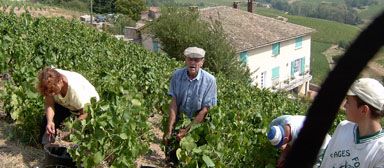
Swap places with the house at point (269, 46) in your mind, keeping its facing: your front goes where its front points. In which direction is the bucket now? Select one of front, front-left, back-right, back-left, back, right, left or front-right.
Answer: front-right

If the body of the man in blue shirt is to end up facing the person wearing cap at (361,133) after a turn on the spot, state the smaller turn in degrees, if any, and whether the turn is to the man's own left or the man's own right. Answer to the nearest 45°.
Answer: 0° — they already face them

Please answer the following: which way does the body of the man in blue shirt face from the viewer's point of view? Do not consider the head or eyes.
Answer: toward the camera

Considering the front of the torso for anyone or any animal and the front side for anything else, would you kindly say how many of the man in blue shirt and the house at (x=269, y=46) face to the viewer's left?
0

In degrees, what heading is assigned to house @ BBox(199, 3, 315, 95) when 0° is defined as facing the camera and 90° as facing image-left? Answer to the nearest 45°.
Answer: approximately 315°

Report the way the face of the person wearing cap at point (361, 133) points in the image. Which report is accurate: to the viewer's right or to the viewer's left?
to the viewer's left

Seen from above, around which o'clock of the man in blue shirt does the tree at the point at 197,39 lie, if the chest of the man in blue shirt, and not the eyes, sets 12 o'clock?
The tree is roughly at 6 o'clock from the man in blue shirt.

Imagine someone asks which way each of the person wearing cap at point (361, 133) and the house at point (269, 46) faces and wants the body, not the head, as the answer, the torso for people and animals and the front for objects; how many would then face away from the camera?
0

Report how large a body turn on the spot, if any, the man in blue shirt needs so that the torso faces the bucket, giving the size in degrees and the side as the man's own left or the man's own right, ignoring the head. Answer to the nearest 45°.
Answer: approximately 90° to the man's own right

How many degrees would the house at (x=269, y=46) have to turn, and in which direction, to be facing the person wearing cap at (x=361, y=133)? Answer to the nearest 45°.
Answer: approximately 45° to its right

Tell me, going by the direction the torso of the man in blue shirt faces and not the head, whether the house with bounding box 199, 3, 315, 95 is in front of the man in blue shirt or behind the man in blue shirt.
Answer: behind

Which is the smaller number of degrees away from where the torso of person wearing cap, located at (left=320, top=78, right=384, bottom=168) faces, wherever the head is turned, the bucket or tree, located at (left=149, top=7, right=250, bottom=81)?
the bucket

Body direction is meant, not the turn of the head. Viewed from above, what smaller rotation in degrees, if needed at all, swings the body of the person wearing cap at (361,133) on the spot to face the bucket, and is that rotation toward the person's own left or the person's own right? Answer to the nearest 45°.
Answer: approximately 90° to the person's own right

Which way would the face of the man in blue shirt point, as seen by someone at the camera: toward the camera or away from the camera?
toward the camera

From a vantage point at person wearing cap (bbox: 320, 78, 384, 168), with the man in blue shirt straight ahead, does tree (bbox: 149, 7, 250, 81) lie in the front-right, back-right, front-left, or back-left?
front-right
